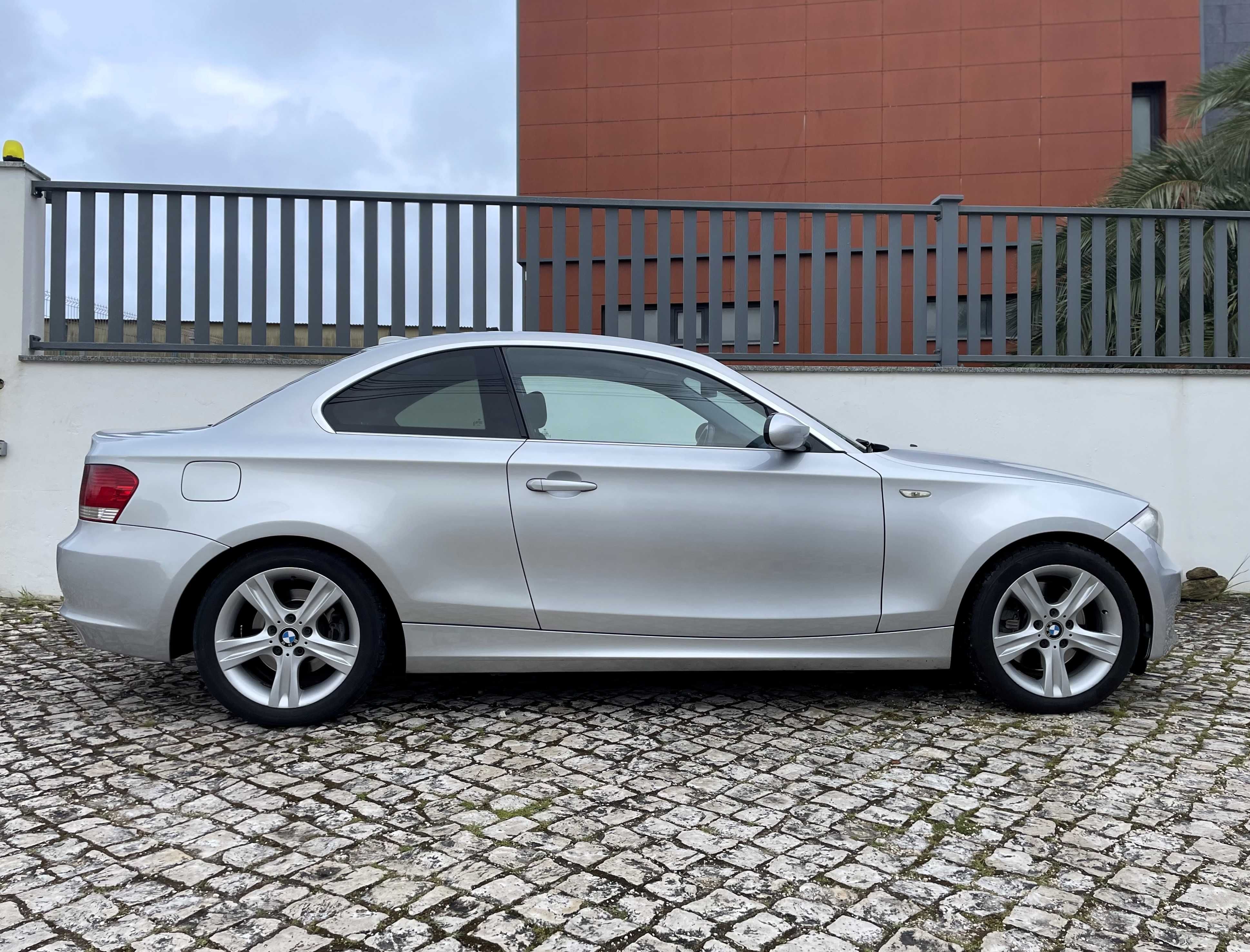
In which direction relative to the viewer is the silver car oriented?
to the viewer's right

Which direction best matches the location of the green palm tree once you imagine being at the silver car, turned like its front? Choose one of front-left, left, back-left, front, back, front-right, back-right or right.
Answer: front-left
